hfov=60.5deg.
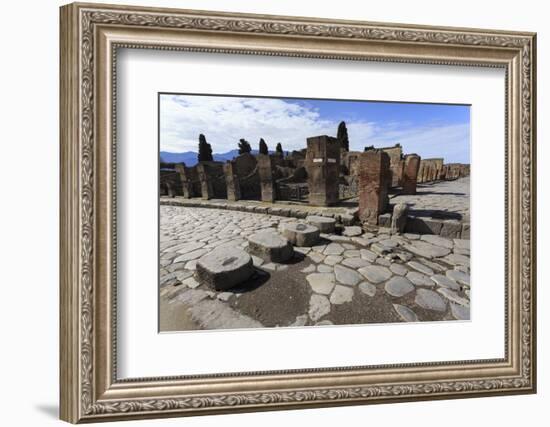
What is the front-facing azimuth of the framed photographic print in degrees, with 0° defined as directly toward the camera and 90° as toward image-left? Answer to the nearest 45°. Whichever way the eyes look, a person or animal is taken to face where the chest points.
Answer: approximately 315°
